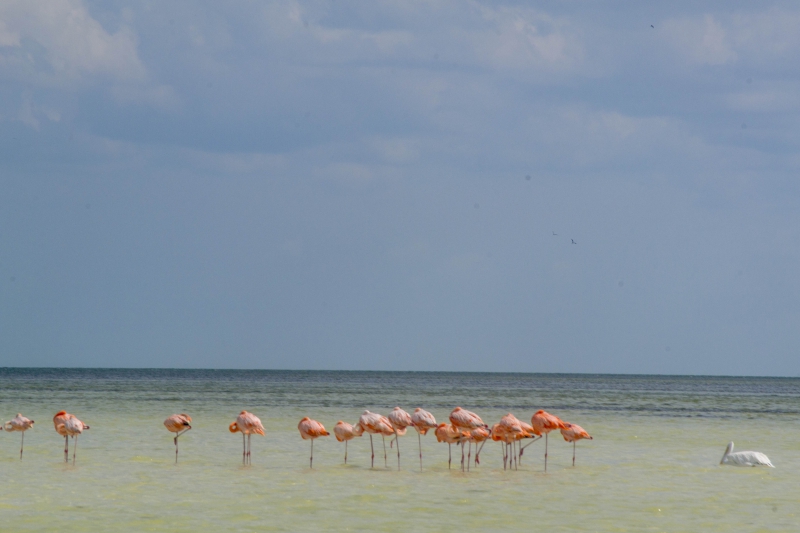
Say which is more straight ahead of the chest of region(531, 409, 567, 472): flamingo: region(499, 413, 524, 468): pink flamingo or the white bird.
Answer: the pink flamingo

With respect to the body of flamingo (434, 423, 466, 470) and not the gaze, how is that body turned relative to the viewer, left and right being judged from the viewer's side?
facing to the left of the viewer

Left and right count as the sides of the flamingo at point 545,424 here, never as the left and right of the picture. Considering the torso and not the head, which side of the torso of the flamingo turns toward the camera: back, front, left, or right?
left

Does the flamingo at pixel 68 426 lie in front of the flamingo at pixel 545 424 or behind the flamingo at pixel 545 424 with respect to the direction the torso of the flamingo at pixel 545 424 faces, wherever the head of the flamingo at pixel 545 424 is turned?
in front

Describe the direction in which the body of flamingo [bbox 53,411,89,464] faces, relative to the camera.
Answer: to the viewer's left

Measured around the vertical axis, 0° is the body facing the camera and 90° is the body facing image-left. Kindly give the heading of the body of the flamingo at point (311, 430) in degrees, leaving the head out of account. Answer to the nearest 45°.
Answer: approximately 90°

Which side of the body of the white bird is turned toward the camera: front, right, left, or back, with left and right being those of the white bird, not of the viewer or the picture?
left

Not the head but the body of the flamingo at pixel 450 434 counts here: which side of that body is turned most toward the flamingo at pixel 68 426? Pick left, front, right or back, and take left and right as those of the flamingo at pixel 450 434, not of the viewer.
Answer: front

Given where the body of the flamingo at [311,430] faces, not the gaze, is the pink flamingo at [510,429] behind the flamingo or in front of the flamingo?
behind

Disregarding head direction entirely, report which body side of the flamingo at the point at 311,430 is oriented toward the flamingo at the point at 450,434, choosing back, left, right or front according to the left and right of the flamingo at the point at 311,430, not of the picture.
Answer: back
